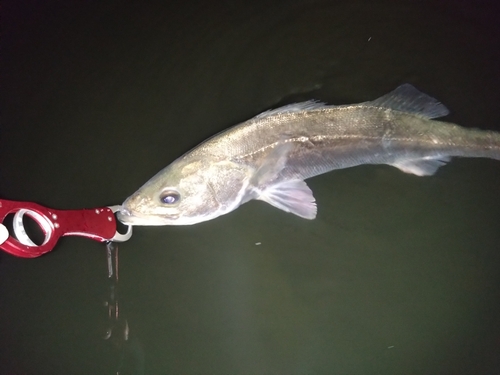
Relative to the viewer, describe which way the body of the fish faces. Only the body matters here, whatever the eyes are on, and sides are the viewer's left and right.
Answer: facing to the left of the viewer
